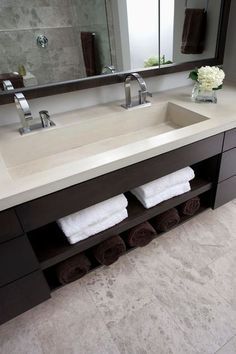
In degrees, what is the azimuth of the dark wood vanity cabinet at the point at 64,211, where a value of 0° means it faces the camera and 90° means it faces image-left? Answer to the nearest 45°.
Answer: approximately 315°

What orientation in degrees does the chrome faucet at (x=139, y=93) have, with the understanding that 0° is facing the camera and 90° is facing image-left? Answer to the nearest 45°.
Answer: approximately 315°

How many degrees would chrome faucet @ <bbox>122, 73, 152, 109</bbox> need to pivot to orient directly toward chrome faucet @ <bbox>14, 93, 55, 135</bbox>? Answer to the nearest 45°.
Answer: approximately 90° to its right
